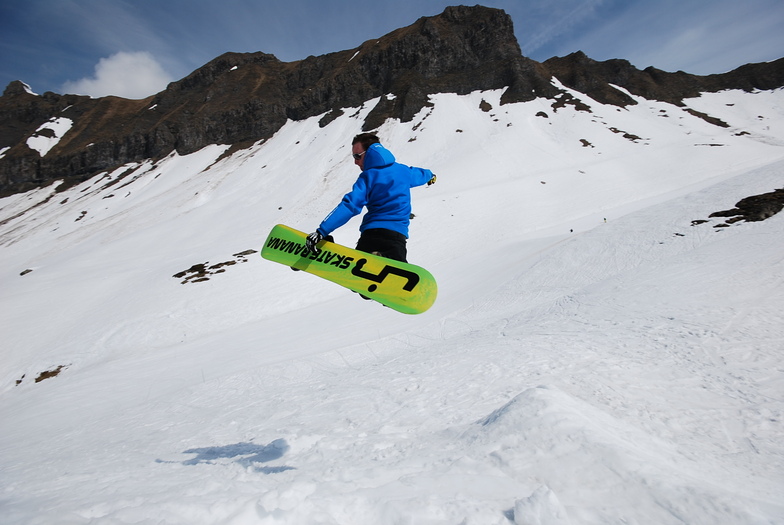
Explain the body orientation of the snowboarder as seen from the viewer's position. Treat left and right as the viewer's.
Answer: facing away from the viewer and to the left of the viewer
